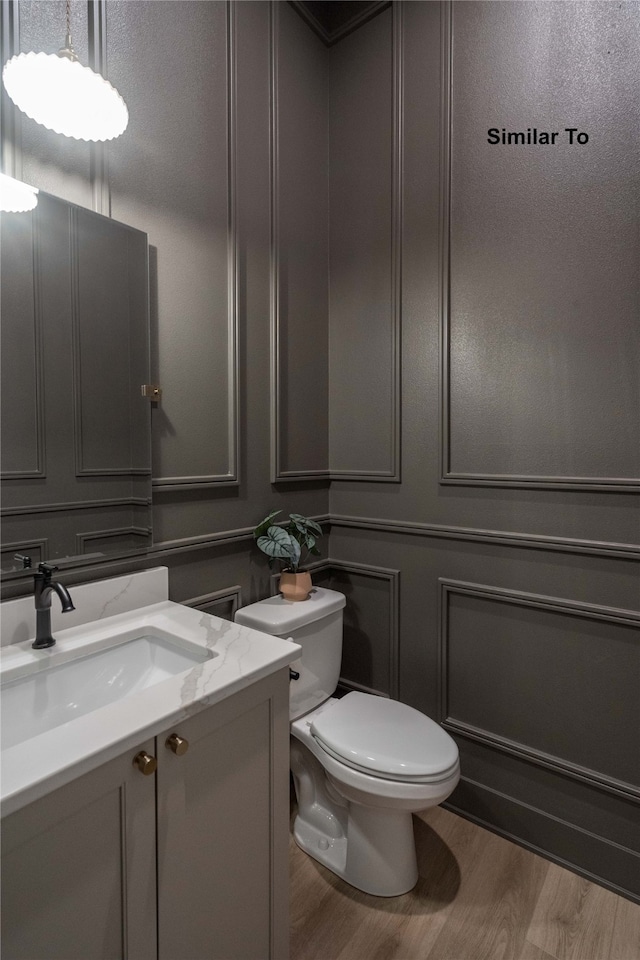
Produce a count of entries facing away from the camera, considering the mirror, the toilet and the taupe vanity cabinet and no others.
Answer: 0

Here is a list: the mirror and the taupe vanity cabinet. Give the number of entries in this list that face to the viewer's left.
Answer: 0

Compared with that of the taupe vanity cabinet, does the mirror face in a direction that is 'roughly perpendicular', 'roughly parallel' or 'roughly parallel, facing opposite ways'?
roughly parallel

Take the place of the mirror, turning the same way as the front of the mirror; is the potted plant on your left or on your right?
on your left

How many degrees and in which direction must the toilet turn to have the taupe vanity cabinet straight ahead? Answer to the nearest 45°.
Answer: approximately 90° to its right

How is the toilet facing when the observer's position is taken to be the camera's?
facing the viewer and to the right of the viewer

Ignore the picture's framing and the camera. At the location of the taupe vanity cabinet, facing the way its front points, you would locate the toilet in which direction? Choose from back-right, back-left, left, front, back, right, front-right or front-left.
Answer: left
